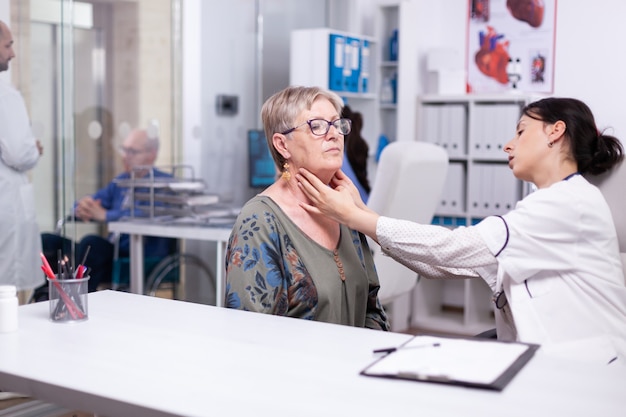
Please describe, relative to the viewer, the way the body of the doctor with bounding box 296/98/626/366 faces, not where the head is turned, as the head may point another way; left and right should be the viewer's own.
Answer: facing to the left of the viewer

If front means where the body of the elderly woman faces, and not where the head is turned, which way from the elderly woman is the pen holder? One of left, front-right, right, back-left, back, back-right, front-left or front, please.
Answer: right

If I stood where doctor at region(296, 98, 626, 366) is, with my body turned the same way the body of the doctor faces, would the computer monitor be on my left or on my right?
on my right

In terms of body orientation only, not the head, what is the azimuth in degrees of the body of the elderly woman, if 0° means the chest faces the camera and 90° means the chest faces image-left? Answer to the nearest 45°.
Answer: approximately 315°

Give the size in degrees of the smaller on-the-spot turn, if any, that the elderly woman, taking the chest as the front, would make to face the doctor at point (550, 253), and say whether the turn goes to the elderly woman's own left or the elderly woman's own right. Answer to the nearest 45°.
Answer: approximately 45° to the elderly woman's own left

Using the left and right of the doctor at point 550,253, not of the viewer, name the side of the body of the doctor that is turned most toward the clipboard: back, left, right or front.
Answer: left

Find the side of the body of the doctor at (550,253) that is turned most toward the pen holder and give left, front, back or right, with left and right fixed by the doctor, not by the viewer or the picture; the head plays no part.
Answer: front

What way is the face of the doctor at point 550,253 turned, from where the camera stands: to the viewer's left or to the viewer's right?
to the viewer's left

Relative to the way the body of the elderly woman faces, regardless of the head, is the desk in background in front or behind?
behind

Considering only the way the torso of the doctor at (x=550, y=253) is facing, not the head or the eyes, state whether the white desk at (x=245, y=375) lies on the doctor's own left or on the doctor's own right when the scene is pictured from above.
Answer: on the doctor's own left

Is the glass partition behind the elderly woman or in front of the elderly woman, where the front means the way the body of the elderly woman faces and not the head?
behind

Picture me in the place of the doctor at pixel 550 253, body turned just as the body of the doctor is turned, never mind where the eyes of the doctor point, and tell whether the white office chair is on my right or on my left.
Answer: on my right
